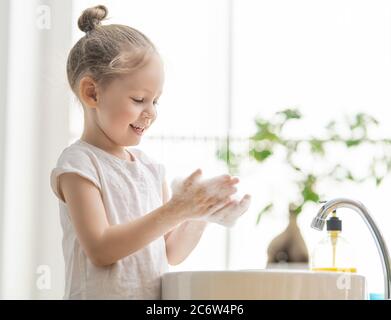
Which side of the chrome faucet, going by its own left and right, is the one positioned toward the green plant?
right

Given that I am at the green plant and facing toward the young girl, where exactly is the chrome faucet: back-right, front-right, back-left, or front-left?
front-left

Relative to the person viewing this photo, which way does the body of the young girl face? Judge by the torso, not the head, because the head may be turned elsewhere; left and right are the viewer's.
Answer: facing the viewer and to the right of the viewer

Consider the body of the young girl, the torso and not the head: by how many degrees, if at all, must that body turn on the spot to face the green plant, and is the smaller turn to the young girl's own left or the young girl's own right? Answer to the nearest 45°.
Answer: approximately 90° to the young girl's own left

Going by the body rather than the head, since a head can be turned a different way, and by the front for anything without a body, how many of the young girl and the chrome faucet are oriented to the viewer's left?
1

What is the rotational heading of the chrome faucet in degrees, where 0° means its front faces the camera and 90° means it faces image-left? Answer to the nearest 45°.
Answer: approximately 90°
